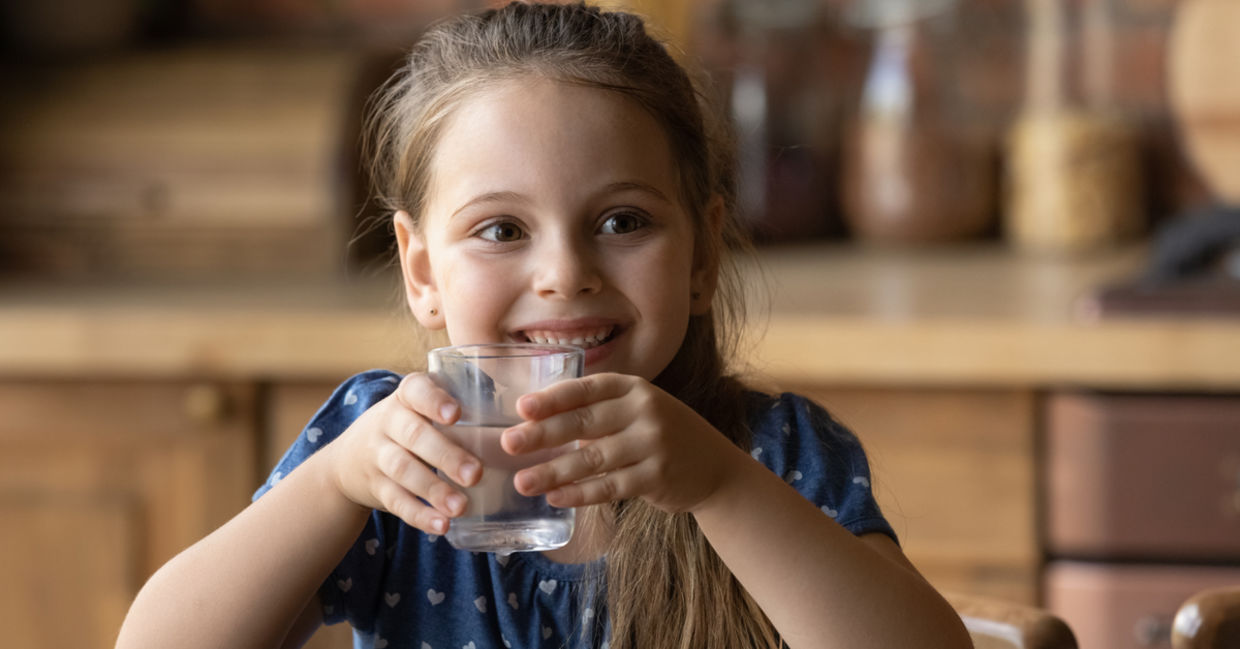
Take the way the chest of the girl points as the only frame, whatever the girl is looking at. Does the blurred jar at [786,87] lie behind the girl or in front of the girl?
behind

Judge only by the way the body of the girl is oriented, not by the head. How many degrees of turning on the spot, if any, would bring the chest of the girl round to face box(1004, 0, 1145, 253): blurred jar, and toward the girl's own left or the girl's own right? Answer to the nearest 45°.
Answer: approximately 135° to the girl's own left

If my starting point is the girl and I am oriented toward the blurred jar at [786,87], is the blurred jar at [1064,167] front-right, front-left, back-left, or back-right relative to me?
front-right

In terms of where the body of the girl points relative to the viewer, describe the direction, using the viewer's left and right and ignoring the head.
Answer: facing the viewer

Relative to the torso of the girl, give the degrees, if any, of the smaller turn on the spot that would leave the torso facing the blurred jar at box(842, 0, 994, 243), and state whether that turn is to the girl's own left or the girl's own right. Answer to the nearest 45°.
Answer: approximately 135° to the girl's own left
